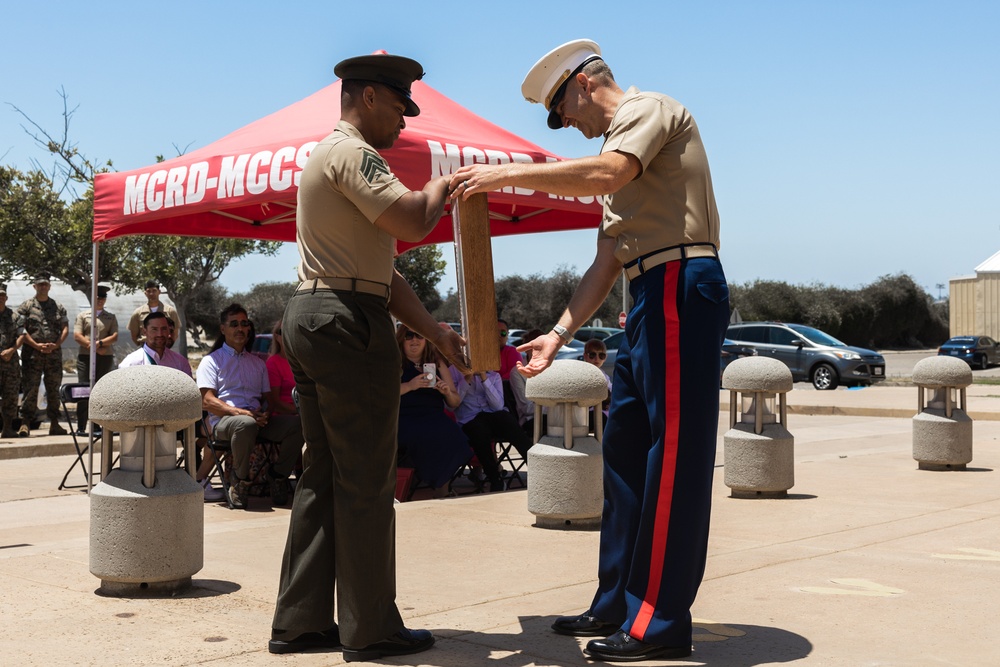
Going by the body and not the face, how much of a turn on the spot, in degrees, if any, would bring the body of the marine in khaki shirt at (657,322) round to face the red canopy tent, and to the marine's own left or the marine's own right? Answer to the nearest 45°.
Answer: approximately 45° to the marine's own right

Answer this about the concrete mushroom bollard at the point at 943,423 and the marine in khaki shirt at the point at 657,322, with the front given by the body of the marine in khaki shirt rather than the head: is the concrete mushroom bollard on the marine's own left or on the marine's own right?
on the marine's own right

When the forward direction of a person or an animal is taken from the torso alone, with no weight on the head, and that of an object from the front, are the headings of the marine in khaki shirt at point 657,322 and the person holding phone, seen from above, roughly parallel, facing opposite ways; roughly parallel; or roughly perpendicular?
roughly perpendicular

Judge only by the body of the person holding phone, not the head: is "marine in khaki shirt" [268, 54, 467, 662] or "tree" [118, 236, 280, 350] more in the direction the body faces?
the marine in khaki shirt

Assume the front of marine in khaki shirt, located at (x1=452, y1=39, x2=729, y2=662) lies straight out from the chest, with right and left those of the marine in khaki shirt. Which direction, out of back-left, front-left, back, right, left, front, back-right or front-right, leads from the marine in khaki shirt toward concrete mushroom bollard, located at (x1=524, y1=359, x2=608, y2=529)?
right

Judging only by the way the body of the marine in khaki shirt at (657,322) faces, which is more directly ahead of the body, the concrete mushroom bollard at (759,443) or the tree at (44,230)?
the tree

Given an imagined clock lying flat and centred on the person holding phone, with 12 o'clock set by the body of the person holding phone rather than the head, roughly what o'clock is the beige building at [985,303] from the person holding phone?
The beige building is roughly at 7 o'clock from the person holding phone.

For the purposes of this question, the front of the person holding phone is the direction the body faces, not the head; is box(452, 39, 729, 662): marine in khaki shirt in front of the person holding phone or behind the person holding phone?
in front

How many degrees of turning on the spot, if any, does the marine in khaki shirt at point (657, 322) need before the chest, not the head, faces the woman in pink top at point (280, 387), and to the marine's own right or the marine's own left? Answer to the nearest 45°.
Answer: approximately 45° to the marine's own right

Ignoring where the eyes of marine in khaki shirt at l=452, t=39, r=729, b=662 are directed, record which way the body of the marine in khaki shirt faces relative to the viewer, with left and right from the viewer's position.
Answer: facing to the left of the viewer

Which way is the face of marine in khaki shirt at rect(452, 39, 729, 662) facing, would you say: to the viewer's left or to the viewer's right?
to the viewer's left
